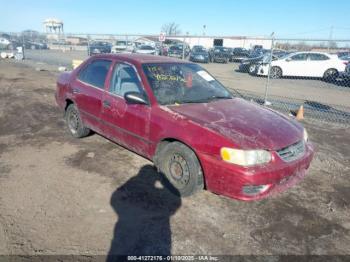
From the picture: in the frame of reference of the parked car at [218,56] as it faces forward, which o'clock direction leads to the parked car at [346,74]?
the parked car at [346,74] is roughly at 11 o'clock from the parked car at [218,56].

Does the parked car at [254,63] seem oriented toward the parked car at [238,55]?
no

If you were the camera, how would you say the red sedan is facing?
facing the viewer and to the right of the viewer

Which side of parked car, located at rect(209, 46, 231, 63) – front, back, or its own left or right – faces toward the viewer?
front

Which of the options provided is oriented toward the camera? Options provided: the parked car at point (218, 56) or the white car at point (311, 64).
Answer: the parked car

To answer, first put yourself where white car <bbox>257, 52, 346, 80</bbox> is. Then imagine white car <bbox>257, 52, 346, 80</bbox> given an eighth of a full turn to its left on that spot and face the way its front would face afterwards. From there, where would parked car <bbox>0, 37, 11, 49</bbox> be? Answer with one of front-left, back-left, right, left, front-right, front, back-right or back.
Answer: front-right

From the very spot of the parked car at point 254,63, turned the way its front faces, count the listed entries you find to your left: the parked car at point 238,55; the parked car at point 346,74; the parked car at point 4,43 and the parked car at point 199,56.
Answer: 1

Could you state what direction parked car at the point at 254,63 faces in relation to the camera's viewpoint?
facing the viewer and to the left of the viewer

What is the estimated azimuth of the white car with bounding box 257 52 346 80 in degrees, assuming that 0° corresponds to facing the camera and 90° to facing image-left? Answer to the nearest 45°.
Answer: approximately 90°

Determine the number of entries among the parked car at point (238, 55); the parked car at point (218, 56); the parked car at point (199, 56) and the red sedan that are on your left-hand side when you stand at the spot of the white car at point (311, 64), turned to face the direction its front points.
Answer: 1

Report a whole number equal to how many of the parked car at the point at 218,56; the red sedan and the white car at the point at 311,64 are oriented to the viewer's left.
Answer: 1

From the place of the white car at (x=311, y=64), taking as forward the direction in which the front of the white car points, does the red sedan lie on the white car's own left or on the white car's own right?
on the white car's own left

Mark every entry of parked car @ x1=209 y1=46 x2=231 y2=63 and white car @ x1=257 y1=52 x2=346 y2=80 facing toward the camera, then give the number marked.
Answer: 1

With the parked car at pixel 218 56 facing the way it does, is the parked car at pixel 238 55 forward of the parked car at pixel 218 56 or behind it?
behind

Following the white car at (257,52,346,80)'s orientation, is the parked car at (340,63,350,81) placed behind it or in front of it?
behind

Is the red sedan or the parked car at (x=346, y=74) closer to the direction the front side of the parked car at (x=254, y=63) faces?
the red sedan

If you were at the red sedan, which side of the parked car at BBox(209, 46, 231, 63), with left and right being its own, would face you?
front

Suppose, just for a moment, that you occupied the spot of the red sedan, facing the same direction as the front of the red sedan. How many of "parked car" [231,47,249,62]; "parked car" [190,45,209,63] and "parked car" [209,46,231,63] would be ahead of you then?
0

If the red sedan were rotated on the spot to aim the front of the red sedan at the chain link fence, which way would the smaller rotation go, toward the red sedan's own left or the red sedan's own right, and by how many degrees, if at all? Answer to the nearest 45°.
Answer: approximately 90° to the red sedan's own left

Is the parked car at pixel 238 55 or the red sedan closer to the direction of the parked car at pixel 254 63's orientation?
the red sedan
